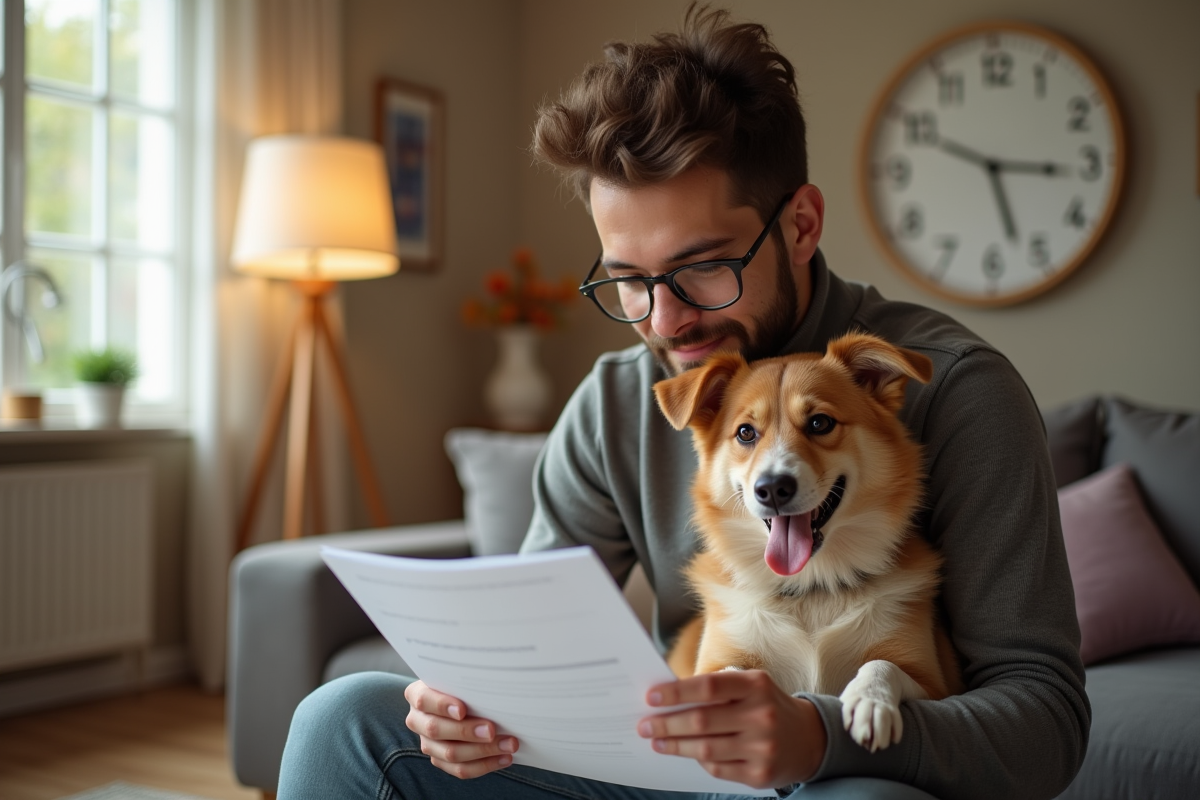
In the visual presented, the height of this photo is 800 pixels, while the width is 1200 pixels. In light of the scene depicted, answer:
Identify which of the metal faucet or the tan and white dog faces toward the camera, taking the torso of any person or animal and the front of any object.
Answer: the tan and white dog

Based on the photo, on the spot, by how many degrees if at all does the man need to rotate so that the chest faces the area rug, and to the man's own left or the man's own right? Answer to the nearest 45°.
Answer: approximately 90° to the man's own right

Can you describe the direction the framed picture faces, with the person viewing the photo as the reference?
facing the viewer and to the right of the viewer

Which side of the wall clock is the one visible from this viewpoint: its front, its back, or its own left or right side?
front

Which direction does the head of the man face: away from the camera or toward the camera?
toward the camera

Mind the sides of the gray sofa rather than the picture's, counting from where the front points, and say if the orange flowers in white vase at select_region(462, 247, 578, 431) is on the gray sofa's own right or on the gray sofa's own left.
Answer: on the gray sofa's own right

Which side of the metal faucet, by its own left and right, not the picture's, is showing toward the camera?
right

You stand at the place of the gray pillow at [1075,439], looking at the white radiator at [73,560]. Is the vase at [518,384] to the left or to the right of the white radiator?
right

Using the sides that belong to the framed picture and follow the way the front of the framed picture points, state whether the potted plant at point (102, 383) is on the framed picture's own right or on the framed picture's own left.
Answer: on the framed picture's own right

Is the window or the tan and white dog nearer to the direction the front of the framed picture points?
the tan and white dog
